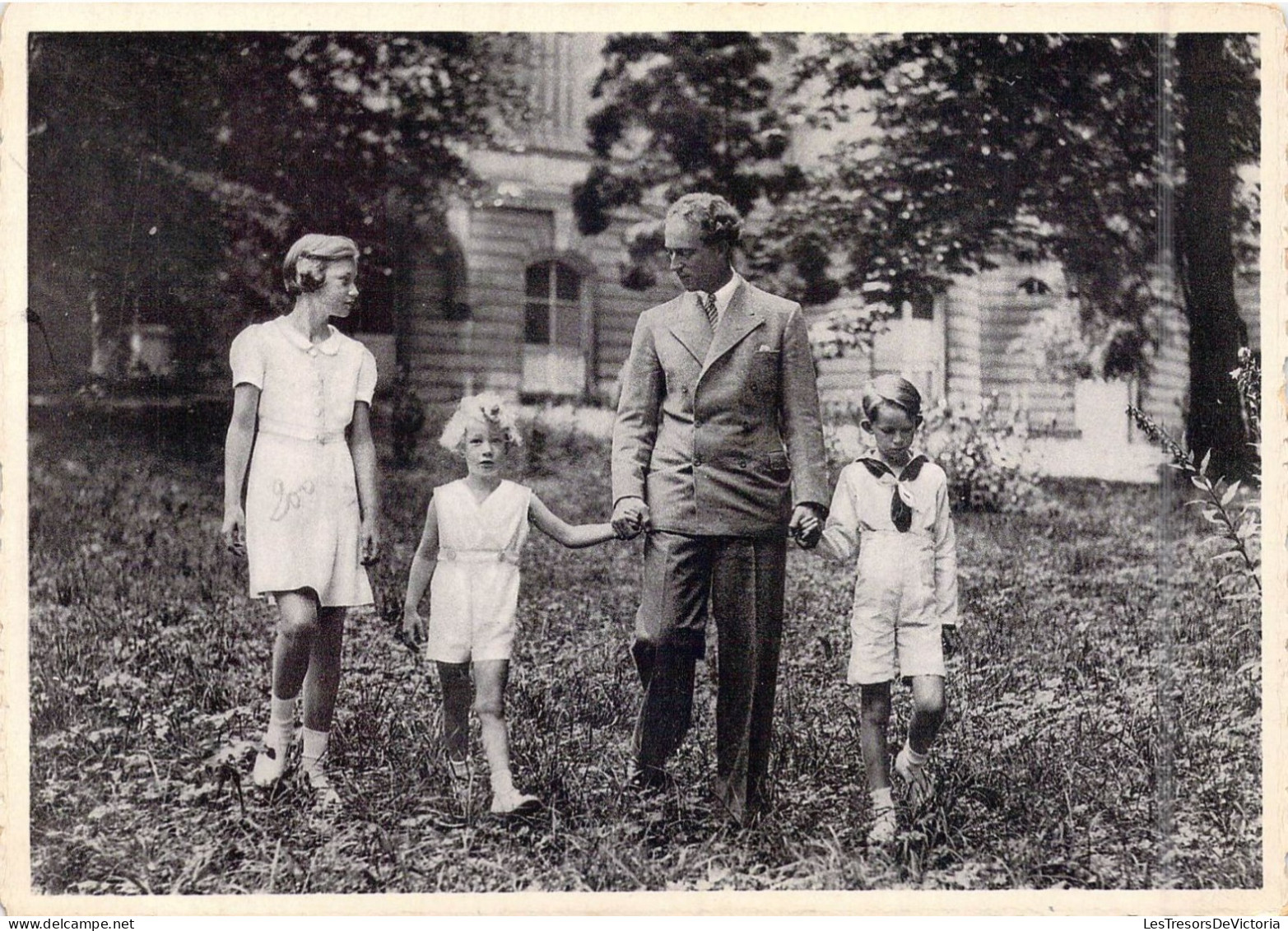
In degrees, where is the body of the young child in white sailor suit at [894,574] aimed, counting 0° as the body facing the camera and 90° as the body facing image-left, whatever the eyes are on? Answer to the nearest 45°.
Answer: approximately 0°

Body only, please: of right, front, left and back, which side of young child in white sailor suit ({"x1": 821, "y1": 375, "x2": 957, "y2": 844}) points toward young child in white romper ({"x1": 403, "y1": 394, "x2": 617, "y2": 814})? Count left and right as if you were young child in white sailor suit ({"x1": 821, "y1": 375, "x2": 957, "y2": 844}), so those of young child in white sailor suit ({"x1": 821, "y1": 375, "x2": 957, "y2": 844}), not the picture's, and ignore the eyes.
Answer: right

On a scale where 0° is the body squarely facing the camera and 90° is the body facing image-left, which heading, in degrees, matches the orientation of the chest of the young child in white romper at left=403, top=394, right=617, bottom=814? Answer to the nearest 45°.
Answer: approximately 0°
